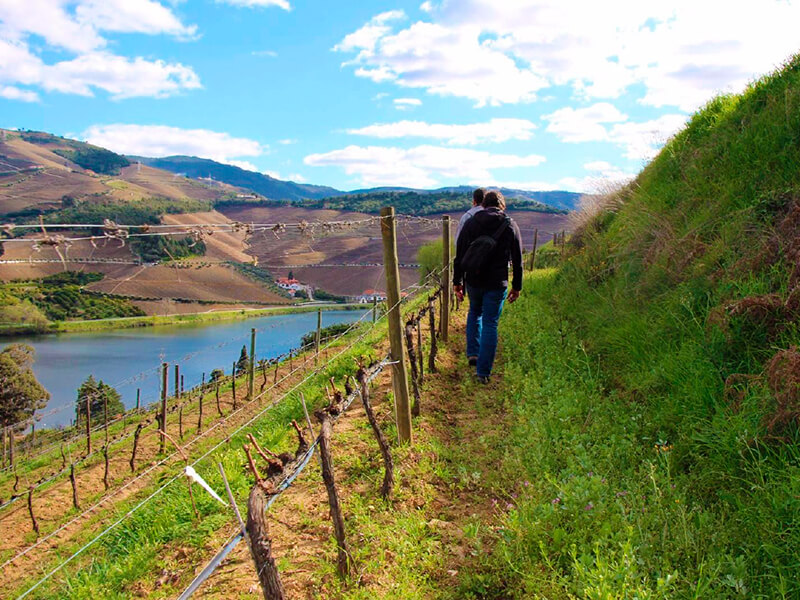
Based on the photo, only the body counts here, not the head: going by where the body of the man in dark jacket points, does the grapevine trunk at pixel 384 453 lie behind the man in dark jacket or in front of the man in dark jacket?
behind

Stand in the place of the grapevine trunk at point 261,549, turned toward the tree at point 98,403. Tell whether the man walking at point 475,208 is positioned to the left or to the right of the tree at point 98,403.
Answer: right

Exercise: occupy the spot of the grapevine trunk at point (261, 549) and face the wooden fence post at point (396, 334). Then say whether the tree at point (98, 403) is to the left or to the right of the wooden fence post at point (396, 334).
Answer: left

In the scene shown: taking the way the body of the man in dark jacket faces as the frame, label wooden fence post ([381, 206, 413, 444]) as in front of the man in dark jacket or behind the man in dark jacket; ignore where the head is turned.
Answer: behind

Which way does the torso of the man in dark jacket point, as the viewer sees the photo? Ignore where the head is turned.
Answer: away from the camera

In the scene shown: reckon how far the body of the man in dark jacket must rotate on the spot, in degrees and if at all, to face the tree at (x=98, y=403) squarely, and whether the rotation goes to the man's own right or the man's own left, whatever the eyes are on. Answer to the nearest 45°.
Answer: approximately 45° to the man's own left

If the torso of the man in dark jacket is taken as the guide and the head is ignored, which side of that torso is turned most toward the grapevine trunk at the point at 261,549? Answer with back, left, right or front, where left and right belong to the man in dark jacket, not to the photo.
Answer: back
